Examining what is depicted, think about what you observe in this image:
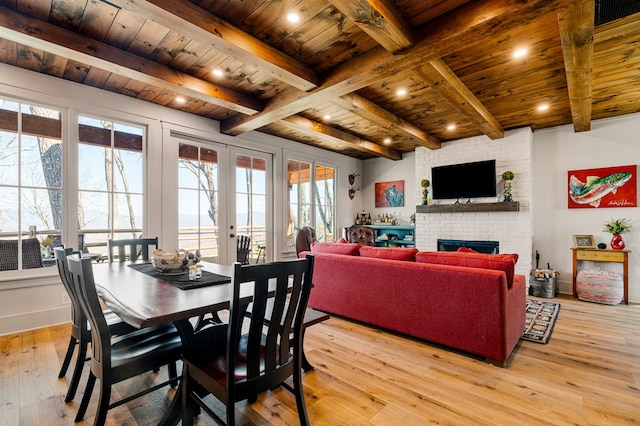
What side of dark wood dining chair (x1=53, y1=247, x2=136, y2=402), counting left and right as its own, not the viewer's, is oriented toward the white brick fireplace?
front

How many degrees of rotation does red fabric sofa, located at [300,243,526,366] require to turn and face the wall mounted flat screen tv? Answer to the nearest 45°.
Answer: approximately 45° to its left

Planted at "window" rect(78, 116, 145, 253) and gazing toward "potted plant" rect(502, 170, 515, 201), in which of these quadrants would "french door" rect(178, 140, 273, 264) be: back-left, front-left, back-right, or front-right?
front-left

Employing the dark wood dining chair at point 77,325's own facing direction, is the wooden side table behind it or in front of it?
in front

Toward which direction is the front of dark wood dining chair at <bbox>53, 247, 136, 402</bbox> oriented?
to the viewer's right

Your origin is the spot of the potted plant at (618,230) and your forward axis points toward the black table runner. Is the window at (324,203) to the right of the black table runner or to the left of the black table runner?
right

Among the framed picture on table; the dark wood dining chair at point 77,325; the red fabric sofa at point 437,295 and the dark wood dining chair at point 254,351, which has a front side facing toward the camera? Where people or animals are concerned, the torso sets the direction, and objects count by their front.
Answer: the framed picture on table

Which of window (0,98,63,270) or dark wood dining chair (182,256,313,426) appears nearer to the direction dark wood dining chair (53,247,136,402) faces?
the dark wood dining chair

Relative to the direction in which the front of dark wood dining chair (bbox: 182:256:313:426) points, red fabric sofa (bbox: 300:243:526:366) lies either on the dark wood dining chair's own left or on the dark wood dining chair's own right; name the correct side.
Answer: on the dark wood dining chair's own right

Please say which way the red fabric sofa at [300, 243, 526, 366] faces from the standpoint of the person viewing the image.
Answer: facing away from the viewer and to the right of the viewer

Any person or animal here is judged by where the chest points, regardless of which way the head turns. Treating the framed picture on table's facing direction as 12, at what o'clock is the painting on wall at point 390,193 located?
The painting on wall is roughly at 3 o'clock from the framed picture on table.

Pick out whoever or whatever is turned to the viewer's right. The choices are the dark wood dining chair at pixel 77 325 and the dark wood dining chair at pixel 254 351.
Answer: the dark wood dining chair at pixel 77 325

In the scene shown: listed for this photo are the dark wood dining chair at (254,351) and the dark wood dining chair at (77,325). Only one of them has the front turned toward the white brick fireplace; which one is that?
the dark wood dining chair at (77,325)

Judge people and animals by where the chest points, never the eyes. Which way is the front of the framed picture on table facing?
toward the camera

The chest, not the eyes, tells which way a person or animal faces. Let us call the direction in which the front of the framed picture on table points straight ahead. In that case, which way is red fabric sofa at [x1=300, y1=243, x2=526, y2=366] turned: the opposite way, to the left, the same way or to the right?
the opposite way

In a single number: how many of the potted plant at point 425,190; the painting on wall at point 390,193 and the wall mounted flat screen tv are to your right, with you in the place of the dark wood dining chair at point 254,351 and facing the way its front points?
3

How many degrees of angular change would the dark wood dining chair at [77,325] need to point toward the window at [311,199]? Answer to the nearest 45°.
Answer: approximately 45° to its left

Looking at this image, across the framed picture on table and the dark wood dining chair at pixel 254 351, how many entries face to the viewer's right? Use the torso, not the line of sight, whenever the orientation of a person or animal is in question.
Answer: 0

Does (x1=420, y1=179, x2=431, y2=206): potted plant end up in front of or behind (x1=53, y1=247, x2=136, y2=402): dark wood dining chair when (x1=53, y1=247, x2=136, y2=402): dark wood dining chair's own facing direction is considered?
in front

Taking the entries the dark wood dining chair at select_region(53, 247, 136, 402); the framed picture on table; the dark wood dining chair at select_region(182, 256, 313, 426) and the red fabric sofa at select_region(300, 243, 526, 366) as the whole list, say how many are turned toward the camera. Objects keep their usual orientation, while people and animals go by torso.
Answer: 1

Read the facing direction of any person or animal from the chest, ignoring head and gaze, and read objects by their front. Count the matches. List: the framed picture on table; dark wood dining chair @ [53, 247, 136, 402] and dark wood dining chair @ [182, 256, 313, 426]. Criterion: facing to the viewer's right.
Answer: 1
